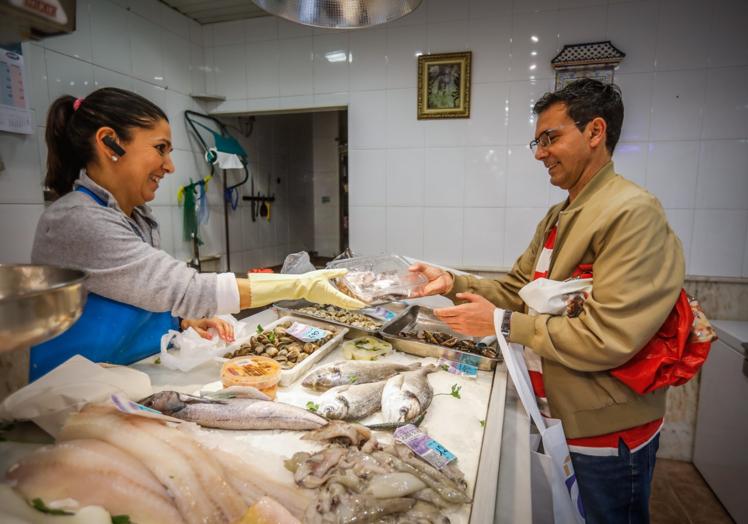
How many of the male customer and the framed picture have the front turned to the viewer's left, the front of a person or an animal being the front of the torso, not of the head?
1

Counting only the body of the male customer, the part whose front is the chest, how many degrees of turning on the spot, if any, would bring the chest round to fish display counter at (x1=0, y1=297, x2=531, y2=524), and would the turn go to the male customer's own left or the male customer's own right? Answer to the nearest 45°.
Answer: approximately 45° to the male customer's own left

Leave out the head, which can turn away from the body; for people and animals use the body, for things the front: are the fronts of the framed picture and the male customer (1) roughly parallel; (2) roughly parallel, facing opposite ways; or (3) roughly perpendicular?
roughly perpendicular

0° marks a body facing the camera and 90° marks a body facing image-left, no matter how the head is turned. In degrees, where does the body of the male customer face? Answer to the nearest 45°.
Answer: approximately 90°

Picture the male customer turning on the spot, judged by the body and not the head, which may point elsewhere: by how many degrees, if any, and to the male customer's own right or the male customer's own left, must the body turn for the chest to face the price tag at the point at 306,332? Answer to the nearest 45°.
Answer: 0° — they already face it

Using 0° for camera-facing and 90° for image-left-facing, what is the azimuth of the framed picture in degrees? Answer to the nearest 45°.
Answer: approximately 0°

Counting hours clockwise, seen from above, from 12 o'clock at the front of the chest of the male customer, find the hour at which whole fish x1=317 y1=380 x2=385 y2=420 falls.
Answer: The whole fish is roughly at 11 o'clock from the male customer.
